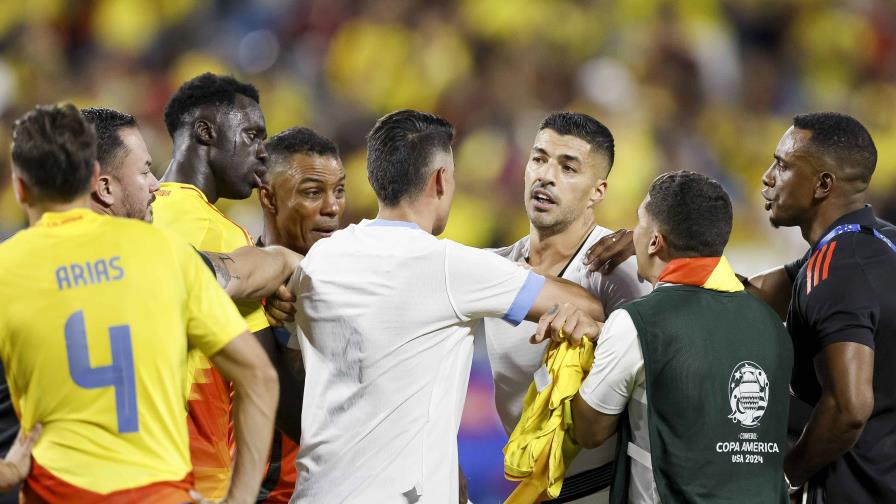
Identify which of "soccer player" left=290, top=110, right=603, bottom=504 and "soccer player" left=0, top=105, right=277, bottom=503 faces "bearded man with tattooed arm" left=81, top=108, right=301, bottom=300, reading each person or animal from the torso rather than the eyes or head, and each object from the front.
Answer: "soccer player" left=0, top=105, right=277, bottom=503

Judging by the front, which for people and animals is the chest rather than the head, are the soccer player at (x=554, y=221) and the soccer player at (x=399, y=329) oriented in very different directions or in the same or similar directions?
very different directions

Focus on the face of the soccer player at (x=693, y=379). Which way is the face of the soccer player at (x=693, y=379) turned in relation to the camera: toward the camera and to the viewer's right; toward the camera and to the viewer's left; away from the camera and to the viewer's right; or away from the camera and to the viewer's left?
away from the camera and to the viewer's left

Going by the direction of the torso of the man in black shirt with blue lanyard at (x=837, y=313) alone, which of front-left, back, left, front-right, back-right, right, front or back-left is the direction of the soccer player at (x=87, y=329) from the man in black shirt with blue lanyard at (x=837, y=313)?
front-left

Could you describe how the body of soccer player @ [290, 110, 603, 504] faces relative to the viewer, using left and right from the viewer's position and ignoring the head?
facing away from the viewer and to the right of the viewer

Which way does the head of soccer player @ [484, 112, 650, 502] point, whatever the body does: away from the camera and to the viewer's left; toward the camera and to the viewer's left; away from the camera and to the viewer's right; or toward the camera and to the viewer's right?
toward the camera and to the viewer's left

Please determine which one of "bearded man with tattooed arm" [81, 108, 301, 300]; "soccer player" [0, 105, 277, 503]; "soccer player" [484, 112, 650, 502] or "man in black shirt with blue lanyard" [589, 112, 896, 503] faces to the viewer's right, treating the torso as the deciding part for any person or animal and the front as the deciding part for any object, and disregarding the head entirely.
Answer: "bearded man with tattooed arm" [81, 108, 301, 300]

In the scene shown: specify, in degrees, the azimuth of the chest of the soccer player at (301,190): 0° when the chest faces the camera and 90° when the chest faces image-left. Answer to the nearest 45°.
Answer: approximately 315°

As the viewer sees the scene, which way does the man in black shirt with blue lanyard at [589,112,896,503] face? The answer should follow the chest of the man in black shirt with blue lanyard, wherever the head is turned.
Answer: to the viewer's left

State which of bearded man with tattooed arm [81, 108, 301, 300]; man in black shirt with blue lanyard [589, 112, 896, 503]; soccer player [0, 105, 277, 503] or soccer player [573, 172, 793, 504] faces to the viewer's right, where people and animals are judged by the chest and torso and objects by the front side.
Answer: bearded man with tattooed arm [81, 108, 301, 300]

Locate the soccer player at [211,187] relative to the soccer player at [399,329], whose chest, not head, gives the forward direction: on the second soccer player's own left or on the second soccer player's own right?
on the second soccer player's own left

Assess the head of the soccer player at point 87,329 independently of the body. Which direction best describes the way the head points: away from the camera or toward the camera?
away from the camera

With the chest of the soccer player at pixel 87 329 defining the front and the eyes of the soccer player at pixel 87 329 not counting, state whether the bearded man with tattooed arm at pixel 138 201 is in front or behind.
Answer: in front

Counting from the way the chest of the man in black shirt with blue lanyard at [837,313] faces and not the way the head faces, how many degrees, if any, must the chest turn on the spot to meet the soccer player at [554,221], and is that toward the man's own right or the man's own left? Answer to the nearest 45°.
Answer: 0° — they already face them

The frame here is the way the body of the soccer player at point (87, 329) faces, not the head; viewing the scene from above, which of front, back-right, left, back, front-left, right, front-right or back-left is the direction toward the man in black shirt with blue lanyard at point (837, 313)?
right

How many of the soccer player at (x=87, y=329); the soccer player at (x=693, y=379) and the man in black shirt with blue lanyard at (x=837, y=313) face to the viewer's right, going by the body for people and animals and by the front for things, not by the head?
0

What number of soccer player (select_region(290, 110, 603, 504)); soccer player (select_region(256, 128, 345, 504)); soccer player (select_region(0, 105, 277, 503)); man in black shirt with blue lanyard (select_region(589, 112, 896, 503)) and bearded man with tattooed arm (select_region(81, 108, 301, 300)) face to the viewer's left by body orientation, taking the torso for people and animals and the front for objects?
1

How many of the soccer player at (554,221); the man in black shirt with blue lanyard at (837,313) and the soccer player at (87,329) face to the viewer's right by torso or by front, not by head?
0

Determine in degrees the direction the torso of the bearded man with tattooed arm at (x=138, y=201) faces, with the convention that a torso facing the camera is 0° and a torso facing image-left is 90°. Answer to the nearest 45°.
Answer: approximately 270°
